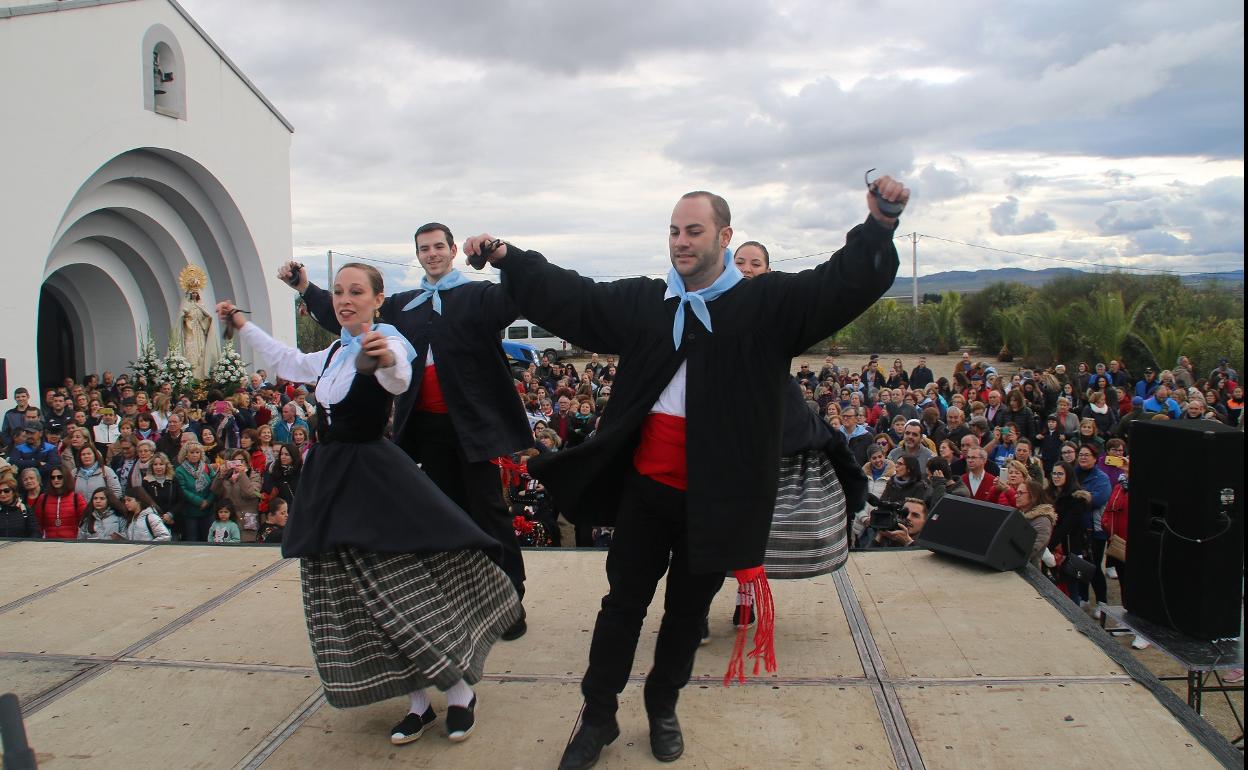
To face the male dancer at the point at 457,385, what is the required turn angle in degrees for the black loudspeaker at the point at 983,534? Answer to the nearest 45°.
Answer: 0° — it already faces them

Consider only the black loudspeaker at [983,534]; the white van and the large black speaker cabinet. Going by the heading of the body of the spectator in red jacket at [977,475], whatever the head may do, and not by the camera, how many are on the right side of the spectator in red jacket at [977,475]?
1

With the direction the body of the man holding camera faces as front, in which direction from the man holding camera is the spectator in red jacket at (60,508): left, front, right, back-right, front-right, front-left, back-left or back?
front-right

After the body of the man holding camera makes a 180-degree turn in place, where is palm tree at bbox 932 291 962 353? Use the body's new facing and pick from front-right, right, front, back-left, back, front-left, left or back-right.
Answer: front-left

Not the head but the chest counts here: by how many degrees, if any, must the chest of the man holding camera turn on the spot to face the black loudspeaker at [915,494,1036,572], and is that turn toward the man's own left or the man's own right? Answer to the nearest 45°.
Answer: approximately 45° to the man's own left

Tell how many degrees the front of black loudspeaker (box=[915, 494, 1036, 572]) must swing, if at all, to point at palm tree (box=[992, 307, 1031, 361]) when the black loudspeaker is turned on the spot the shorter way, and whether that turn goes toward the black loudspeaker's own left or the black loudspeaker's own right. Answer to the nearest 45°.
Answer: approximately 135° to the black loudspeaker's own right

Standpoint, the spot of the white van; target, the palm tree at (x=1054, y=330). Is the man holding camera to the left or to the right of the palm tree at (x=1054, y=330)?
right

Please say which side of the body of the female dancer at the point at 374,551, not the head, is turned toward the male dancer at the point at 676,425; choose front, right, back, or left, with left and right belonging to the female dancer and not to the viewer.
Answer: left

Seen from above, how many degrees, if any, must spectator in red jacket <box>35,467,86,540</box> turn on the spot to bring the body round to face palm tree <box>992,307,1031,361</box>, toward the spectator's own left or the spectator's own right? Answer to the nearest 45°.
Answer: approximately 135° to the spectator's own left

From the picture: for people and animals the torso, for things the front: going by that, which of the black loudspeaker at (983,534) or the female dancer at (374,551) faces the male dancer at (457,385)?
the black loudspeaker

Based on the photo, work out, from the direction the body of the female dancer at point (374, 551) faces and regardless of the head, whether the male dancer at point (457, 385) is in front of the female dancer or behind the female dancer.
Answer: behind

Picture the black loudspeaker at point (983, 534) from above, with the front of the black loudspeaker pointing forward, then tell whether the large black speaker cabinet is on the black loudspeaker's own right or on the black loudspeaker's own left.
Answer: on the black loudspeaker's own left

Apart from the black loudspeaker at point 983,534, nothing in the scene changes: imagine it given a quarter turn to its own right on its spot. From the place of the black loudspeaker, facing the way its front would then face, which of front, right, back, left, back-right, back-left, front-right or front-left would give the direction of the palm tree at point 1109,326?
front-right
